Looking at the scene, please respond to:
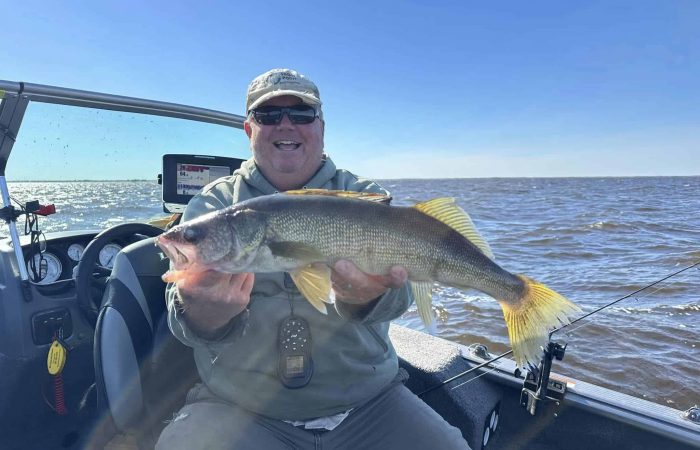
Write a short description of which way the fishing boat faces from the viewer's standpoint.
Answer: facing away from the viewer and to the left of the viewer

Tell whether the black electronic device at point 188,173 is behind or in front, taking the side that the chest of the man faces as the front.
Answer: behind

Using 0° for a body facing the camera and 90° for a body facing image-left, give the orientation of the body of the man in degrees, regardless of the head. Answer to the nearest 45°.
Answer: approximately 0°
